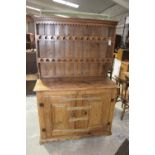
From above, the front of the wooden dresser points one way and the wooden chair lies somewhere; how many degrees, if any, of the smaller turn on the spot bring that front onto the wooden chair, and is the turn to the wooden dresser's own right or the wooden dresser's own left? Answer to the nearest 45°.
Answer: approximately 135° to the wooden dresser's own left

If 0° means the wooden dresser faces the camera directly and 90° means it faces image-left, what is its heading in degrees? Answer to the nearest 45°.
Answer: approximately 0°
